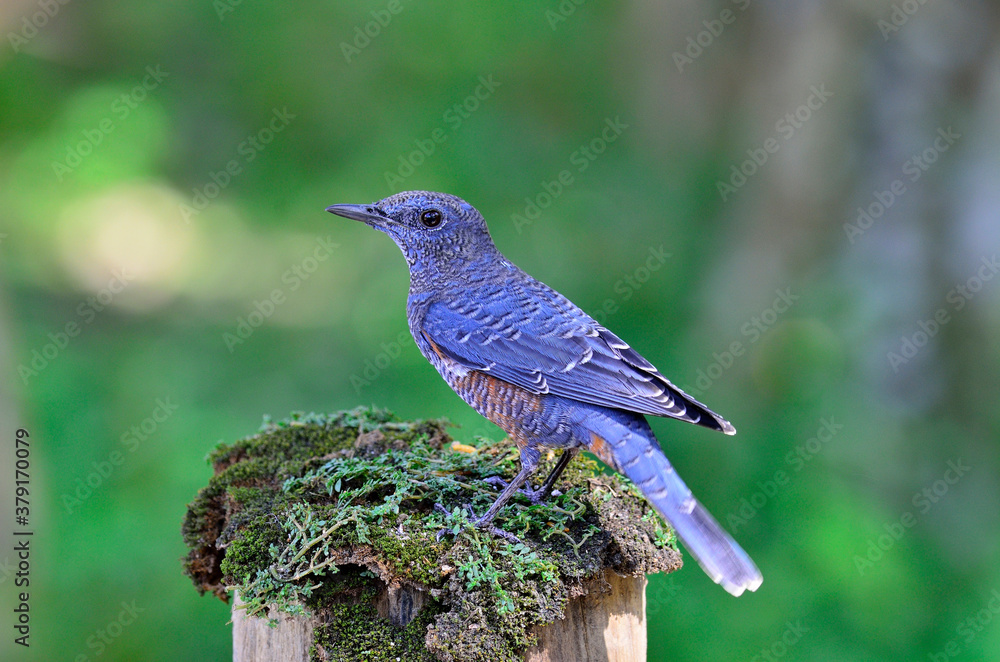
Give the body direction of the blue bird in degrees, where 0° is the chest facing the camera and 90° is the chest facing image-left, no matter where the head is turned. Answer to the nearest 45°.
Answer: approximately 90°
